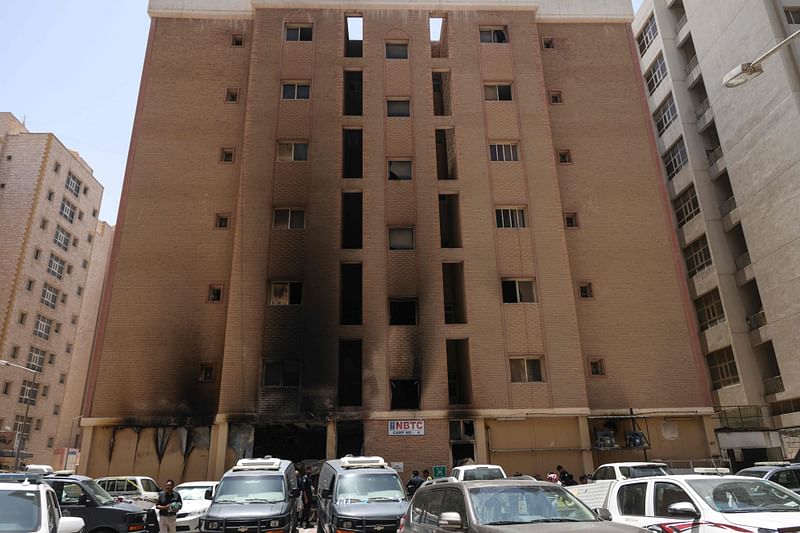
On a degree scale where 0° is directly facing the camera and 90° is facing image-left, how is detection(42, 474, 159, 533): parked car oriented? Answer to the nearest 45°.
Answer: approximately 315°

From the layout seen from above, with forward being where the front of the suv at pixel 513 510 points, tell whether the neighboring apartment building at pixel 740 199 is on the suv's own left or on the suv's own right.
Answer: on the suv's own left

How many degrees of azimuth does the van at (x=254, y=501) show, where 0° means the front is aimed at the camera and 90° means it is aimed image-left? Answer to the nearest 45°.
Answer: approximately 0°

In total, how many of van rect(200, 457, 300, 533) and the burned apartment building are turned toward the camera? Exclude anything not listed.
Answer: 2

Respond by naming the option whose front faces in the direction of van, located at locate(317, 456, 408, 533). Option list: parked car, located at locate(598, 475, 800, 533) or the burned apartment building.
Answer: the burned apartment building

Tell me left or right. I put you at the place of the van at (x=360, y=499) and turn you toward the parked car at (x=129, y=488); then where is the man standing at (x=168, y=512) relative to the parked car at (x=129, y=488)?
left
